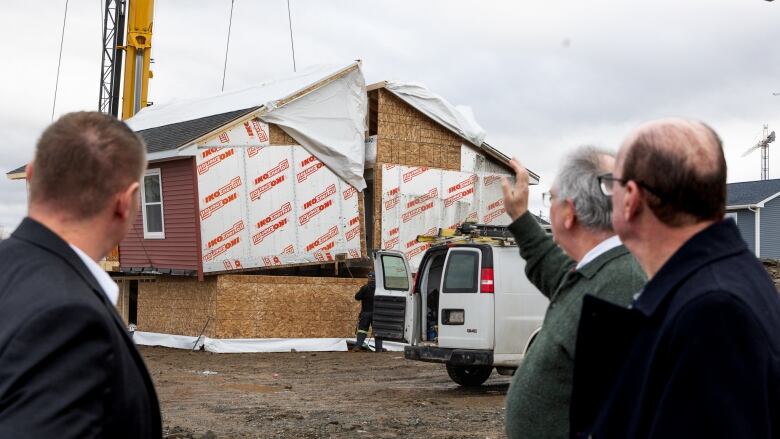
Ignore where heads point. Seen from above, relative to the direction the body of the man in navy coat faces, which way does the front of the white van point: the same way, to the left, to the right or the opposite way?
to the right

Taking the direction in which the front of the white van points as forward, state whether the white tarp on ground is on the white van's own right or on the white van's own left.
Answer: on the white van's own left

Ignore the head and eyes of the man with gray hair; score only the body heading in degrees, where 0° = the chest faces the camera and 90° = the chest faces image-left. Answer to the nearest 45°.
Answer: approximately 90°

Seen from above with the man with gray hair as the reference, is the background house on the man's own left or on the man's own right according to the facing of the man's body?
on the man's own right

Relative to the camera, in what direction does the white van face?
facing away from the viewer and to the right of the viewer

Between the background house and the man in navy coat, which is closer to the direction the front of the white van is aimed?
the background house

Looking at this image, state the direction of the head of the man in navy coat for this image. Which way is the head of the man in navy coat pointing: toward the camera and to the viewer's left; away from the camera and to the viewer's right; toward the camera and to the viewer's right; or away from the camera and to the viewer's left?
away from the camera and to the viewer's left

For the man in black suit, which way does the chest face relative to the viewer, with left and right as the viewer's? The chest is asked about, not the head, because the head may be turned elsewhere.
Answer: facing away from the viewer and to the right of the viewer

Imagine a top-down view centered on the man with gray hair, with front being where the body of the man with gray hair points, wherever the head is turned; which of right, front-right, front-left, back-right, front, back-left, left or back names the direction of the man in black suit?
front-left

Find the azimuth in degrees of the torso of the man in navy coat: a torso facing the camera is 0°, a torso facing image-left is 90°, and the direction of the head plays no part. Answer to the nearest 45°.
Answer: approximately 135°

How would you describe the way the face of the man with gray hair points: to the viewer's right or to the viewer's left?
to the viewer's left

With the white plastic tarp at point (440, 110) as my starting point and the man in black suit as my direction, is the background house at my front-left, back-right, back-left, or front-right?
back-left

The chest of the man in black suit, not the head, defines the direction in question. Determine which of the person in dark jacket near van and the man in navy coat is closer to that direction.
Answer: the person in dark jacket near van
